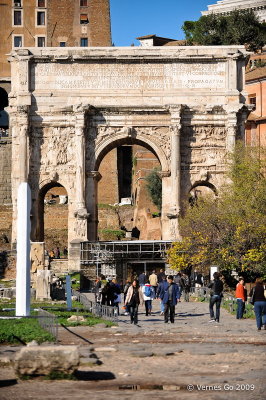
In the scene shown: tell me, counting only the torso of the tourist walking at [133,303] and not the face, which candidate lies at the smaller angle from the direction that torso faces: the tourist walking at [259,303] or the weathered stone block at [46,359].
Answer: the weathered stone block

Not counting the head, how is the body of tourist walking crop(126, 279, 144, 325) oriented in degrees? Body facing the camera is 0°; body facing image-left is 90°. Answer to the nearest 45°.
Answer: approximately 0°

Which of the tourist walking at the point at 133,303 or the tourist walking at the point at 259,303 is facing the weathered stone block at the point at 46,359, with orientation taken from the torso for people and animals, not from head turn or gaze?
the tourist walking at the point at 133,303

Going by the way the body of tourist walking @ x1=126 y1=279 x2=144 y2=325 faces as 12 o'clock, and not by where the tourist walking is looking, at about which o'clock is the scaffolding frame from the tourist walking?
The scaffolding frame is roughly at 6 o'clock from the tourist walking.

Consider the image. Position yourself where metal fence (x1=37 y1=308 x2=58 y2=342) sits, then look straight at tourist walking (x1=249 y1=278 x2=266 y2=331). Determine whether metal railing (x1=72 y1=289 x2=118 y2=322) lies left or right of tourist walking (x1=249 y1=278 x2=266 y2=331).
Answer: left
